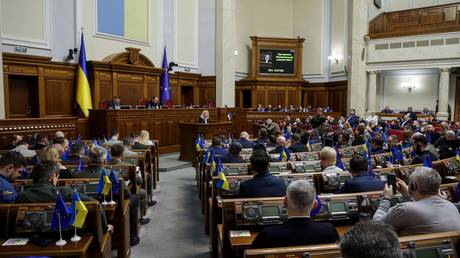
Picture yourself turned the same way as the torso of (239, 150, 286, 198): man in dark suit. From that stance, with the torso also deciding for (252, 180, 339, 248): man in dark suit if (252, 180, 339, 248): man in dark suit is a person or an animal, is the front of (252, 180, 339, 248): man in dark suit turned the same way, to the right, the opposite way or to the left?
the same way

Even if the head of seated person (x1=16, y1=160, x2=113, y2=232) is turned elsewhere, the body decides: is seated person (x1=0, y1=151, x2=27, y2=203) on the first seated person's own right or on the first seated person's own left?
on the first seated person's own left

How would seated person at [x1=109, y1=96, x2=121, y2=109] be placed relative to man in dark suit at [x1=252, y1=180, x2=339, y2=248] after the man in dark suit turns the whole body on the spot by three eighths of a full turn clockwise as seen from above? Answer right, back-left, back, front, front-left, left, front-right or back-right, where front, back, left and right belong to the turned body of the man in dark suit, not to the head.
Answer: back

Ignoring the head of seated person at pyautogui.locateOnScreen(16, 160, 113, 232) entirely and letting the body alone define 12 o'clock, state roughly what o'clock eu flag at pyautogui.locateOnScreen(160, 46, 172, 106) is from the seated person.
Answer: The eu flag is roughly at 11 o'clock from the seated person.

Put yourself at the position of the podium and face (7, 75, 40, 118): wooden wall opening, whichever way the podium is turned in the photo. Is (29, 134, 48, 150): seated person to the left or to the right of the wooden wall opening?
left

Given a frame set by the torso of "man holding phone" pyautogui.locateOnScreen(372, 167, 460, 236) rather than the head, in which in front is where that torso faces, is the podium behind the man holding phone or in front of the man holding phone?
in front

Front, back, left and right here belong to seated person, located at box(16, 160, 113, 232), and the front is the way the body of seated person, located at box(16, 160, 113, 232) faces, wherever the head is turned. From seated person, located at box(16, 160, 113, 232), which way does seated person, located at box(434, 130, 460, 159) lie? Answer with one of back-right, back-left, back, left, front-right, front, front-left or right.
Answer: front-right

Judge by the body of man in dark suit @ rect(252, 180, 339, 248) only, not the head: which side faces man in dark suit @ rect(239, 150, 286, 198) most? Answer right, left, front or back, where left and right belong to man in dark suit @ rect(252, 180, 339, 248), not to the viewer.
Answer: front

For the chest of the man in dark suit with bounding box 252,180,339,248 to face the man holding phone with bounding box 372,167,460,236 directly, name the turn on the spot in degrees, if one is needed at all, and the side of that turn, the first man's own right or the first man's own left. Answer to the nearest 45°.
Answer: approximately 90° to the first man's own right

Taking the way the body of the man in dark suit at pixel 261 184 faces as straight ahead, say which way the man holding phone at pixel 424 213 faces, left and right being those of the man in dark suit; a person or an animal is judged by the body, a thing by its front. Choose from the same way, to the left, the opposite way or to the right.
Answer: the same way

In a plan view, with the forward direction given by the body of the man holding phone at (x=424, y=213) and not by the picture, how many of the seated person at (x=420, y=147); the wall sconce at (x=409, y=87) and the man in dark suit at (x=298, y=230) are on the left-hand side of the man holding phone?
1

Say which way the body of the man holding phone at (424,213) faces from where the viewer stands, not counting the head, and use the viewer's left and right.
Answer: facing away from the viewer and to the left of the viewer

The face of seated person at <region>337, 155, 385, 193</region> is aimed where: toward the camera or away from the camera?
away from the camera

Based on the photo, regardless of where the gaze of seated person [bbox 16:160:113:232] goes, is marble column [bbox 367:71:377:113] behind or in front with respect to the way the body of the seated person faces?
in front

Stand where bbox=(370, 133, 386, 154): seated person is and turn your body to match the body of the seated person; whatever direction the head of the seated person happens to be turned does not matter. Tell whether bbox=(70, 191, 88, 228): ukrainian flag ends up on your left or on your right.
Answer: on your left

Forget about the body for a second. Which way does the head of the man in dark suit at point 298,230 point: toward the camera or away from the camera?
away from the camera

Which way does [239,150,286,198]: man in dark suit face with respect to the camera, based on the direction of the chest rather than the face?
away from the camera

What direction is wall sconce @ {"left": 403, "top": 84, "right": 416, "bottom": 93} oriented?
toward the camera
